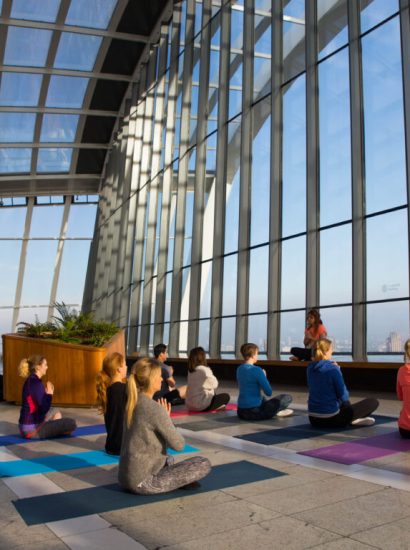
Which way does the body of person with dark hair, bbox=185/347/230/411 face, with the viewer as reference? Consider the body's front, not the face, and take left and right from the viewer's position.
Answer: facing away from the viewer and to the right of the viewer

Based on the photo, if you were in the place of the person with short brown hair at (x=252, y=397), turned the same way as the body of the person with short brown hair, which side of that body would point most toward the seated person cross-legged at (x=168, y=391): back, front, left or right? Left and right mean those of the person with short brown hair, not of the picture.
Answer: left

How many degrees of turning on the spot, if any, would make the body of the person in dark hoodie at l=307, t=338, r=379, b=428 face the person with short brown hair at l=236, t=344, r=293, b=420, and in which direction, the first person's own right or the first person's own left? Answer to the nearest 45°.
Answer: approximately 90° to the first person's own left

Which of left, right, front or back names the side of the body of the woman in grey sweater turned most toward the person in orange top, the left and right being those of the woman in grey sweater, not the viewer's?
front

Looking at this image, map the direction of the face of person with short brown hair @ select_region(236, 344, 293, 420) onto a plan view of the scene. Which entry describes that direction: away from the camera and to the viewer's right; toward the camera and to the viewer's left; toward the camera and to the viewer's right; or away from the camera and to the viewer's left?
away from the camera and to the viewer's right

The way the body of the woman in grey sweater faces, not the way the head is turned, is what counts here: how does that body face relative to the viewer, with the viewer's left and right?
facing away from the viewer and to the right of the viewer

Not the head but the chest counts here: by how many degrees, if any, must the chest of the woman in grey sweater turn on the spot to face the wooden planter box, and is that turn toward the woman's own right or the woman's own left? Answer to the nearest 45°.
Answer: approximately 45° to the woman's own left

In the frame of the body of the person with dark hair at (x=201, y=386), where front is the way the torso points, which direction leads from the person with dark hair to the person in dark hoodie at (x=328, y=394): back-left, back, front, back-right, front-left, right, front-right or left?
right

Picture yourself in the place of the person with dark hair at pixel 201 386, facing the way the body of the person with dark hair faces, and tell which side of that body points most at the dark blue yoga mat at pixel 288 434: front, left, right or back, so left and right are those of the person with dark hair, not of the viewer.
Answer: right
